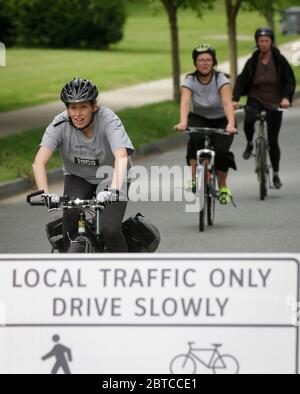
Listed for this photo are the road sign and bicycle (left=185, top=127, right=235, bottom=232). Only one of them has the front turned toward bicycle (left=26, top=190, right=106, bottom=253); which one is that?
bicycle (left=185, top=127, right=235, bottom=232)

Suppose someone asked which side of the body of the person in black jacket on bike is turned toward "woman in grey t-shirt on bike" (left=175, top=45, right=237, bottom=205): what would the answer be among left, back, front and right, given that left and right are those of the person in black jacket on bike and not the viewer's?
front

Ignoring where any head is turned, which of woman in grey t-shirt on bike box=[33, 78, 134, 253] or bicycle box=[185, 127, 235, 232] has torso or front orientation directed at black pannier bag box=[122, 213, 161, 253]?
the bicycle

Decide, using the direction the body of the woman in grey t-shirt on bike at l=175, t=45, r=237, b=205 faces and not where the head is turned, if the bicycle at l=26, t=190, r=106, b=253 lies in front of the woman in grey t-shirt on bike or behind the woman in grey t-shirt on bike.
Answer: in front

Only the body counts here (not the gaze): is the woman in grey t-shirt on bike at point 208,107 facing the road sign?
yes

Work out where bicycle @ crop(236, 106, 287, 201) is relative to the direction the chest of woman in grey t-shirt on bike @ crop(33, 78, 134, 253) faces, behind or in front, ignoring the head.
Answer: behind

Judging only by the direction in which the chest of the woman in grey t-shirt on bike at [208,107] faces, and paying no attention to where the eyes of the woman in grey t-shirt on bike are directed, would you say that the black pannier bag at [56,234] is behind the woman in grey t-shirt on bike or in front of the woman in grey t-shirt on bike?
in front

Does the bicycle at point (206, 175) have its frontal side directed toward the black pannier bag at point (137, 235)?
yes

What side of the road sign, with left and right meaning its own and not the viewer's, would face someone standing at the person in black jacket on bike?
back

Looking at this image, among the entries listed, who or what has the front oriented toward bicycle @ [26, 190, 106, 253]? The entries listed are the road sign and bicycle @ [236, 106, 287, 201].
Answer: bicycle @ [236, 106, 287, 201]

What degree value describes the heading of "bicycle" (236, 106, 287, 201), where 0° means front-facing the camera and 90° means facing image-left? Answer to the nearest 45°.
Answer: approximately 0°
